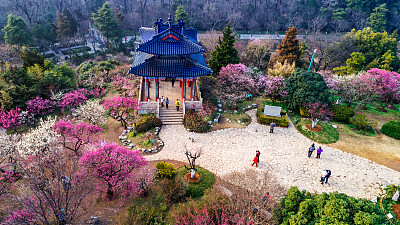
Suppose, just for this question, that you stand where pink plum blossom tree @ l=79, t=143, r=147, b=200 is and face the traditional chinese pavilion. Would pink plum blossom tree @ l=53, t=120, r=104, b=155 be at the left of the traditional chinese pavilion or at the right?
left

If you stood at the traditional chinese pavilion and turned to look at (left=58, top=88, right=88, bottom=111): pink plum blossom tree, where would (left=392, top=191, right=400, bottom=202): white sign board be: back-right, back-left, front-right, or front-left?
back-left

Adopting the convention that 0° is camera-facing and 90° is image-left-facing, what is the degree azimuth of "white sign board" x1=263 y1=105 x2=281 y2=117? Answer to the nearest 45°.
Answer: approximately 0°

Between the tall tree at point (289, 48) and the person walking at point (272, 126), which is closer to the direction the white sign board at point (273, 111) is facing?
the person walking

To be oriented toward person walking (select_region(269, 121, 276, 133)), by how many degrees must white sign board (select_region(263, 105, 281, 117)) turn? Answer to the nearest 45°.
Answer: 0° — it already faces them

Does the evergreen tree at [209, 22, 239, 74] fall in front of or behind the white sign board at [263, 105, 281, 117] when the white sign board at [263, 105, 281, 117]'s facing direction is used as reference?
behind

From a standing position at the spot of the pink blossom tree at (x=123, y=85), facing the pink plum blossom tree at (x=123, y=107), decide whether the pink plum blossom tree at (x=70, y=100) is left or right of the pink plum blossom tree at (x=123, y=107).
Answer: right

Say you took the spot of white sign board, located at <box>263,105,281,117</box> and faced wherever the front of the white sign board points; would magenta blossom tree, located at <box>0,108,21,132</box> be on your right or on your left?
on your right

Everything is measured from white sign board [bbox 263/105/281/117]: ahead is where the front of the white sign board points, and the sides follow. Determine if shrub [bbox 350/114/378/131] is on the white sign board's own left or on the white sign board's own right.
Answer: on the white sign board's own left

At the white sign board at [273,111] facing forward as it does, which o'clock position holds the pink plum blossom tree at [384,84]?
The pink plum blossom tree is roughly at 8 o'clock from the white sign board.

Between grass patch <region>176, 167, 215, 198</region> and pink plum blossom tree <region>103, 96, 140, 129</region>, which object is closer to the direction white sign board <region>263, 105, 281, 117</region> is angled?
the grass patch

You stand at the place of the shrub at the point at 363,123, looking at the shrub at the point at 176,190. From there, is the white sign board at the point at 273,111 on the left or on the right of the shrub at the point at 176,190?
right

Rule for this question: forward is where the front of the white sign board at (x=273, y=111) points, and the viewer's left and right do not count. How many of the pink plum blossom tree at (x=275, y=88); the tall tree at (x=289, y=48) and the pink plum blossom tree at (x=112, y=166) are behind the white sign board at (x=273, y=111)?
2
